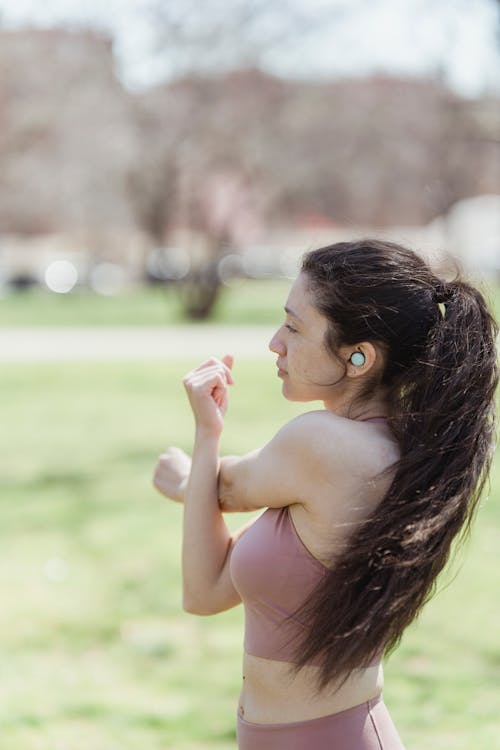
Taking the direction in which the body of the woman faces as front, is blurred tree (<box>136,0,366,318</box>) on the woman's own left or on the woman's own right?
on the woman's own right

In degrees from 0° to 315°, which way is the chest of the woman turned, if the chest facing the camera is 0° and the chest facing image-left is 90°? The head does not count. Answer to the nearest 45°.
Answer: approximately 90°
